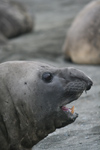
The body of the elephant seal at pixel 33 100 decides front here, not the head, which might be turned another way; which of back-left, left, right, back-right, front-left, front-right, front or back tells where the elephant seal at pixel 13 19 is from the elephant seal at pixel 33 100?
left

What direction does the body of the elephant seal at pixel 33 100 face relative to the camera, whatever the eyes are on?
to the viewer's right

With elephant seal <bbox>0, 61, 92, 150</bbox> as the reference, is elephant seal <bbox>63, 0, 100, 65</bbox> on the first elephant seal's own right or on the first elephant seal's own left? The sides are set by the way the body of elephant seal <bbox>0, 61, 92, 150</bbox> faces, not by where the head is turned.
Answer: on the first elephant seal's own left
